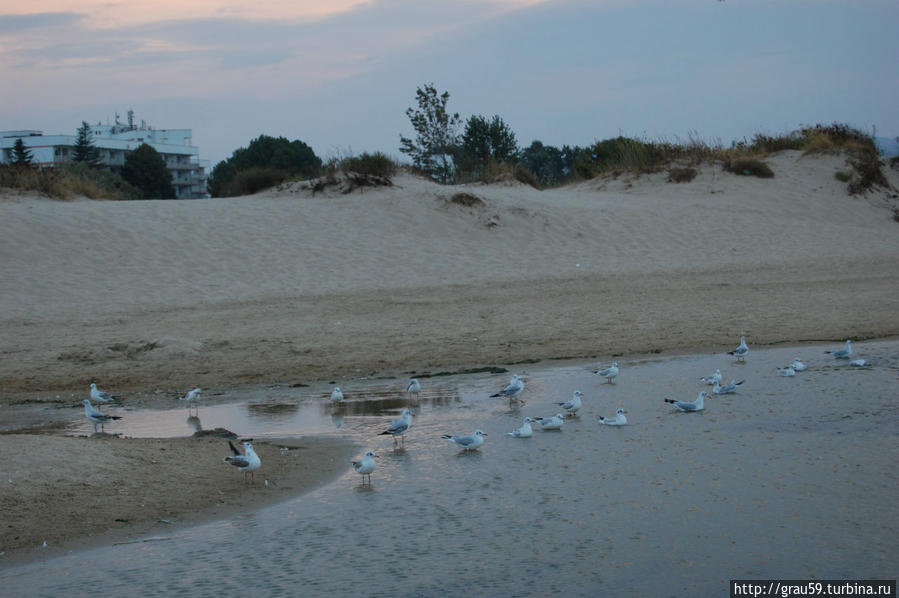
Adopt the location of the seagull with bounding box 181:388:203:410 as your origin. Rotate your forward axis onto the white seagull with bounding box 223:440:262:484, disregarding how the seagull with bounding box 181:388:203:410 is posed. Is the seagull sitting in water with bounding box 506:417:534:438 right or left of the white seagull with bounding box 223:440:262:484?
left

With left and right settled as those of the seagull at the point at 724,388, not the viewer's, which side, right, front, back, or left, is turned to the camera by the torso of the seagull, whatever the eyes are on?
left
